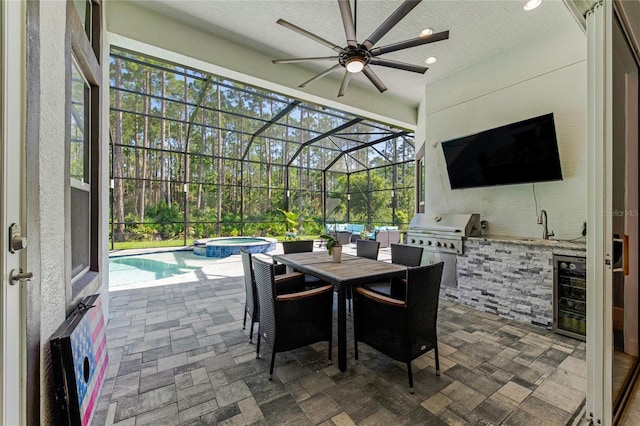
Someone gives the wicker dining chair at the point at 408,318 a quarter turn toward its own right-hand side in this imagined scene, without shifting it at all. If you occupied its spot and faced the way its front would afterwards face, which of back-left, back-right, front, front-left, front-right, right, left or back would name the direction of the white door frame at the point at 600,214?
front-right

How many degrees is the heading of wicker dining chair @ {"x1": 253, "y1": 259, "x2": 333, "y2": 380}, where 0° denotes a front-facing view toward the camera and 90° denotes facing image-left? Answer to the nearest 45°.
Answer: approximately 225°

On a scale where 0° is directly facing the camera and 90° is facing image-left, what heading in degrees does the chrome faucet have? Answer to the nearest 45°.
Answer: approximately 45°

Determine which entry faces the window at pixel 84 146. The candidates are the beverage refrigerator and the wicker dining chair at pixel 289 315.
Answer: the beverage refrigerator

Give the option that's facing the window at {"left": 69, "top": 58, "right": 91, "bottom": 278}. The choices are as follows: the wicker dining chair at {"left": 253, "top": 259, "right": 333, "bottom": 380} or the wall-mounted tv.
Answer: the wall-mounted tv

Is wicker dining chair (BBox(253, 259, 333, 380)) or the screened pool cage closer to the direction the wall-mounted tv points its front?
the wicker dining chair

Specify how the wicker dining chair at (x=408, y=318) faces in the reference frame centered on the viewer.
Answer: facing away from the viewer and to the left of the viewer

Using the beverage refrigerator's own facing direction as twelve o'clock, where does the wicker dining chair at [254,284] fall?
The wicker dining chair is roughly at 12 o'clock from the beverage refrigerator.

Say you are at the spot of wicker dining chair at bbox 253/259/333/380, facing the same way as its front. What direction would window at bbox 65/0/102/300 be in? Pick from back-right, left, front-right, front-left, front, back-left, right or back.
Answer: back-left

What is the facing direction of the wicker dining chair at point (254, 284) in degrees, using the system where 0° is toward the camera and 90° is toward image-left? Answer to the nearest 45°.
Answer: approximately 225°

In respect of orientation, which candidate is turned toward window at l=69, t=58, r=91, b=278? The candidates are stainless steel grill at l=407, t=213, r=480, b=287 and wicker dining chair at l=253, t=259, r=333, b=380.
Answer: the stainless steel grill

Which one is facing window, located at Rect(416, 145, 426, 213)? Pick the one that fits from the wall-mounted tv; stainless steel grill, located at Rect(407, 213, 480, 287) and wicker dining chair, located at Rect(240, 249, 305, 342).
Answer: the wicker dining chair

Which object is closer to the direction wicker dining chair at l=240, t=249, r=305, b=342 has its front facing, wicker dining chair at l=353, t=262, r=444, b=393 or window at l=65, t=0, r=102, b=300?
the wicker dining chair
